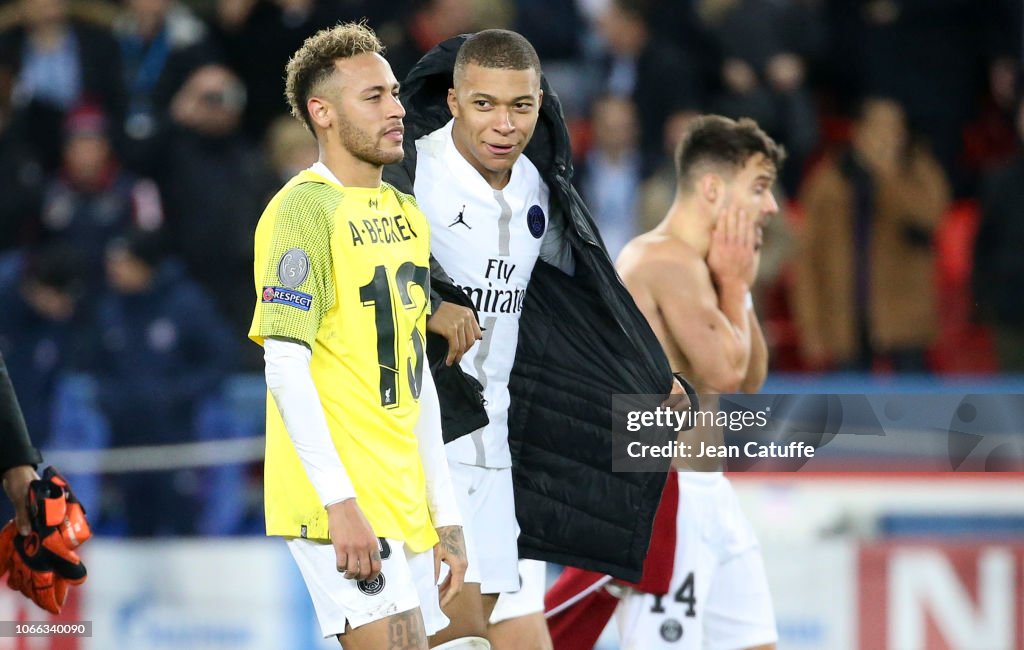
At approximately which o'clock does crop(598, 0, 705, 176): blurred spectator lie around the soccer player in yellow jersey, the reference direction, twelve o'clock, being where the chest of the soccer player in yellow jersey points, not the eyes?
The blurred spectator is roughly at 8 o'clock from the soccer player in yellow jersey.

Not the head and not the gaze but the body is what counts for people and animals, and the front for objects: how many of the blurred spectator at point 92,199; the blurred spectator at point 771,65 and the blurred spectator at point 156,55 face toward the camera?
3

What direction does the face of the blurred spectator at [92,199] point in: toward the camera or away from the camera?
toward the camera

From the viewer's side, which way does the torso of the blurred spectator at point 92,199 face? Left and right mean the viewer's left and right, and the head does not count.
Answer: facing the viewer

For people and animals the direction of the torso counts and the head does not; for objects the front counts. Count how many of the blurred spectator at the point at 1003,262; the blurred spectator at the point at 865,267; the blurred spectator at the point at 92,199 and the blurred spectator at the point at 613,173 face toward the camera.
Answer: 4

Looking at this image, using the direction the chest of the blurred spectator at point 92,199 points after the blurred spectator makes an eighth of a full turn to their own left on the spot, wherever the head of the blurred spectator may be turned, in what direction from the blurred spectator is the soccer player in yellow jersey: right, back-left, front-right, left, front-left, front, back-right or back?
front-right

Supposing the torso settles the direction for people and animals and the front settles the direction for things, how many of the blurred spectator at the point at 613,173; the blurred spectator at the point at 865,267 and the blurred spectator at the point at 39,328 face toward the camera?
3

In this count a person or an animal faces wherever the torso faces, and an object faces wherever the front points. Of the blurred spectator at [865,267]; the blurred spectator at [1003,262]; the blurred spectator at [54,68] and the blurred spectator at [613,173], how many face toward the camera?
4

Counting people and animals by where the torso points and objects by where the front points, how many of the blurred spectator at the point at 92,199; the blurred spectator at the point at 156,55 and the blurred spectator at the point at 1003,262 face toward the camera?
3

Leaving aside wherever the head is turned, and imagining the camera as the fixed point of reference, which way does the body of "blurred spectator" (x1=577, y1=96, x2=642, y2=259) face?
toward the camera

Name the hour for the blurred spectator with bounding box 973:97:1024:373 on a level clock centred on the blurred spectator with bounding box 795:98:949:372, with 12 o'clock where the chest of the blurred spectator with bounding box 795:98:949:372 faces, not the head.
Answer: the blurred spectator with bounding box 973:97:1024:373 is roughly at 9 o'clock from the blurred spectator with bounding box 795:98:949:372.
